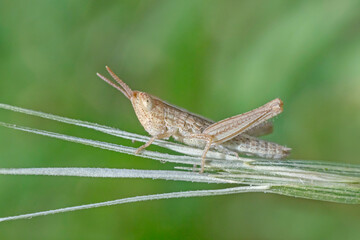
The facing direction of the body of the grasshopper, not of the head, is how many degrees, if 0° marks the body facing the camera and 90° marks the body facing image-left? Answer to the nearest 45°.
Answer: approximately 90°
